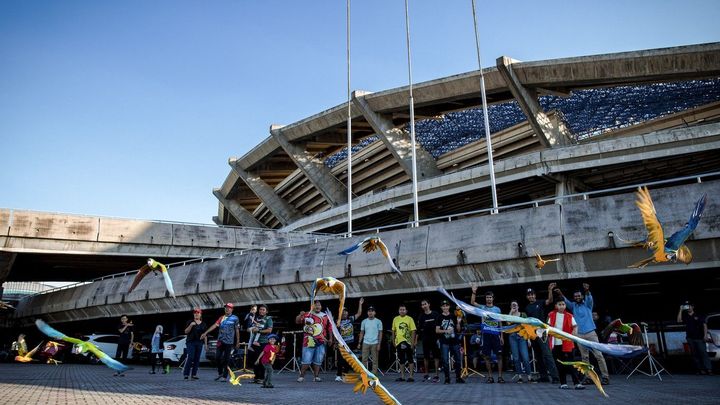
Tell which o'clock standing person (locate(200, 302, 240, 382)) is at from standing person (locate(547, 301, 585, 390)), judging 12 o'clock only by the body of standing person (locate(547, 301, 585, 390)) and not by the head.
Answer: standing person (locate(200, 302, 240, 382)) is roughly at 3 o'clock from standing person (locate(547, 301, 585, 390)).

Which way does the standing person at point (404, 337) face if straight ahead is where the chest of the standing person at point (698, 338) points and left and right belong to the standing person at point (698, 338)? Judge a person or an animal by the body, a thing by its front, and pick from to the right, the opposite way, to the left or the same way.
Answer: the same way

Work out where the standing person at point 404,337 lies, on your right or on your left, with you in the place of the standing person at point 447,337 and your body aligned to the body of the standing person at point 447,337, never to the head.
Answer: on your right

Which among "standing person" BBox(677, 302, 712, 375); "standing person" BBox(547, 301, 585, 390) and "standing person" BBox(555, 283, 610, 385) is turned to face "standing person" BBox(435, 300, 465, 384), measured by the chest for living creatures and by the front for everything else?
"standing person" BBox(677, 302, 712, 375)

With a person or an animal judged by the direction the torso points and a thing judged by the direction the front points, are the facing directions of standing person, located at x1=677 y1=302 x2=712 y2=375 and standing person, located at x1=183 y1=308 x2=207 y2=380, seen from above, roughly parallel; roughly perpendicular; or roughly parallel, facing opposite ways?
roughly perpendicular
